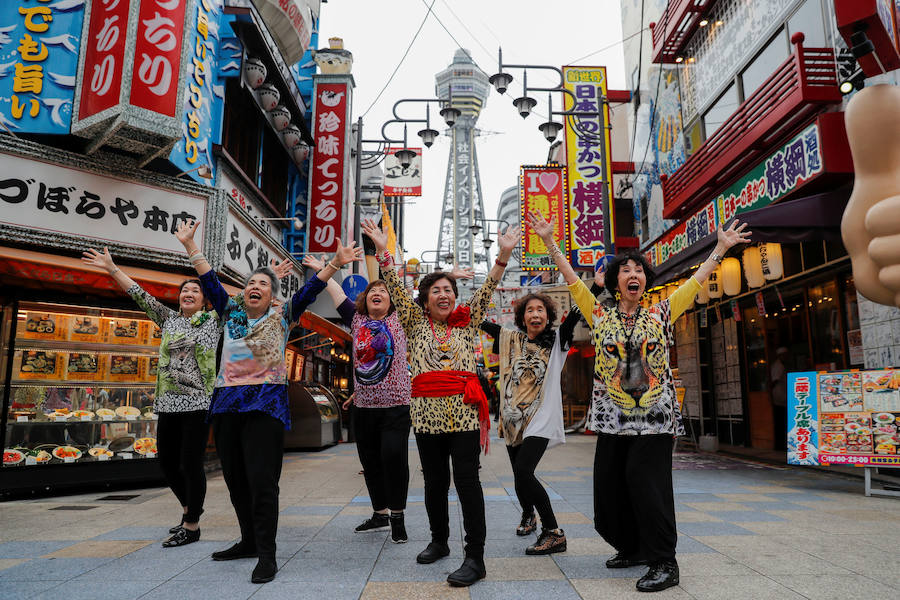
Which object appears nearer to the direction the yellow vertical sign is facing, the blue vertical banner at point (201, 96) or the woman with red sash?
the woman with red sash

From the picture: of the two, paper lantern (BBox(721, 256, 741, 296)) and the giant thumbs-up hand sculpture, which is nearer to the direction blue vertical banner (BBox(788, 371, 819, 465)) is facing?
the giant thumbs-up hand sculpture

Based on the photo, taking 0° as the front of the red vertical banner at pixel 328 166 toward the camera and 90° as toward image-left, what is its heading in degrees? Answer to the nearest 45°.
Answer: approximately 0°
